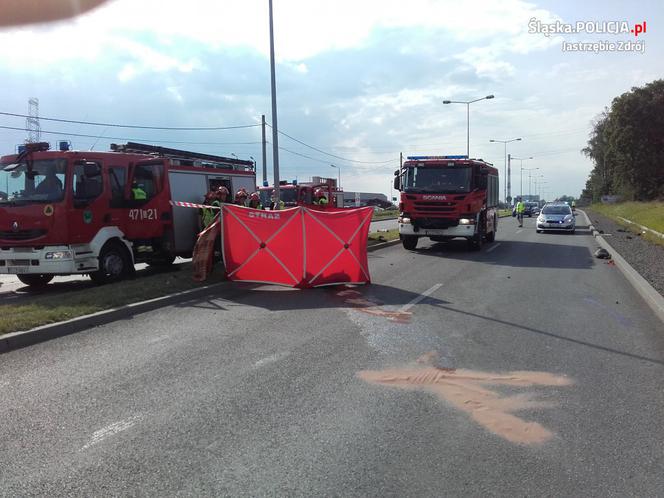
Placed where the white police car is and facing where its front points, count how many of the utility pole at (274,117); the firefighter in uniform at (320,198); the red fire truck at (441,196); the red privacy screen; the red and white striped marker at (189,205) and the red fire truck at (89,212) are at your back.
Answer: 0

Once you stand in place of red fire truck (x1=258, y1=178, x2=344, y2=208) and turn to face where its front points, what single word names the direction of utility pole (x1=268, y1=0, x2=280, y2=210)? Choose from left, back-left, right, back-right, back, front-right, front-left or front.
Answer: front-left

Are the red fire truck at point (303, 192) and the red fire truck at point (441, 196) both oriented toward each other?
no

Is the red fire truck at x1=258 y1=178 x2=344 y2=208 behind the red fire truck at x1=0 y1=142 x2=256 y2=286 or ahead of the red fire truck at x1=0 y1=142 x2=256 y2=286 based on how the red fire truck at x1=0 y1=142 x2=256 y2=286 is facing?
behind

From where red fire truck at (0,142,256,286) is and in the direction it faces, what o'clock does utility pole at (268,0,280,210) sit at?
The utility pole is roughly at 6 o'clock from the red fire truck.

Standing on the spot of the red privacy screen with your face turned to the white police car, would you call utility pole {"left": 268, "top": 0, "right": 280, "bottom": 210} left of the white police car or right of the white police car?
left

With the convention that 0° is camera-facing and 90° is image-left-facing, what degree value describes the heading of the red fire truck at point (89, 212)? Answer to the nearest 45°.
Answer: approximately 45°

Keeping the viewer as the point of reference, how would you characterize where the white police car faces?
facing the viewer

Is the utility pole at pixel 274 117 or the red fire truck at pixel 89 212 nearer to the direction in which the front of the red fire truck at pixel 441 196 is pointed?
the red fire truck

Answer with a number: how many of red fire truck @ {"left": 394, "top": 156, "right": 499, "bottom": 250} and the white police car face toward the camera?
2

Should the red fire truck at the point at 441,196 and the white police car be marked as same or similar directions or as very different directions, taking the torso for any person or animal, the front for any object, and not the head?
same or similar directions

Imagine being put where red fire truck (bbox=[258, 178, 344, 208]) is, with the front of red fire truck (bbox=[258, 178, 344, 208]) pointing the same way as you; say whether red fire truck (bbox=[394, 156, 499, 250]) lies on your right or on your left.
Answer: on your left

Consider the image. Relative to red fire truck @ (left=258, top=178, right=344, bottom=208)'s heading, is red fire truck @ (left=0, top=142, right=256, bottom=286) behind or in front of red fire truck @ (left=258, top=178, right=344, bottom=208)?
in front
